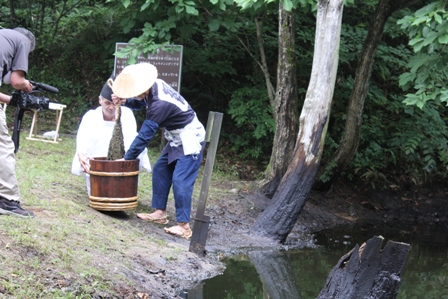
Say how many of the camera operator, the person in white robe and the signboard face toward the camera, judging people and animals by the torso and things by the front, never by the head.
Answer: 2

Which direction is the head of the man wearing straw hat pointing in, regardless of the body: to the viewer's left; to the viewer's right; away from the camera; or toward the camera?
to the viewer's left

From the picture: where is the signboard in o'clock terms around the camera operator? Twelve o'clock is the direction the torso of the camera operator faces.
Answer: The signboard is roughly at 10 o'clock from the camera operator.

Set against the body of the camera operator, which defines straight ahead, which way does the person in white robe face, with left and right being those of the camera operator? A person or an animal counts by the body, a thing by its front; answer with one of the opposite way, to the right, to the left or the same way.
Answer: to the right

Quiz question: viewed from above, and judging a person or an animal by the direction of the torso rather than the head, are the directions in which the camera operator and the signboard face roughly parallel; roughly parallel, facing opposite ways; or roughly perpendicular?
roughly perpendicular

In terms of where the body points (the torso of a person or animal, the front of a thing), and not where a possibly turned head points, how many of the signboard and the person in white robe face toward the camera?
2

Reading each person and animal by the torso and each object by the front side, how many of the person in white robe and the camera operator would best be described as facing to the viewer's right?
1

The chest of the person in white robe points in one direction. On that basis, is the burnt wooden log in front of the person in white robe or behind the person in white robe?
in front

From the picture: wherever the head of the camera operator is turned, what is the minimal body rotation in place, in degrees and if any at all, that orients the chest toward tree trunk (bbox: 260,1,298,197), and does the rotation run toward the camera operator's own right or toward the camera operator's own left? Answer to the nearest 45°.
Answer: approximately 45° to the camera operator's own left

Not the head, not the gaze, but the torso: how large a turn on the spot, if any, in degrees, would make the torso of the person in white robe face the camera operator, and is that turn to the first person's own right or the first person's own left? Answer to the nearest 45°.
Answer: approximately 45° to the first person's own right

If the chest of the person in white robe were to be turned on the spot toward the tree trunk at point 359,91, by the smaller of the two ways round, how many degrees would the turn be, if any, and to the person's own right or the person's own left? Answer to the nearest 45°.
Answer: approximately 135° to the person's own left

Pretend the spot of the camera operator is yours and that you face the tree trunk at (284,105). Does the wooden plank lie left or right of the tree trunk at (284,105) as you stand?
right
